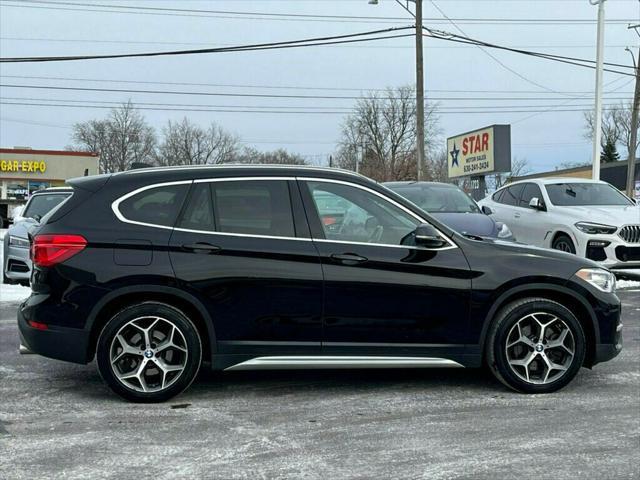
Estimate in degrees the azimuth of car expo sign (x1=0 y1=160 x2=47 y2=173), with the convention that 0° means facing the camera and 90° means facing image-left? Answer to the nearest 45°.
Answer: approximately 0°

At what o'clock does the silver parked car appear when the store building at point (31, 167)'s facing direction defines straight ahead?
The silver parked car is roughly at 12 o'clock from the store building.

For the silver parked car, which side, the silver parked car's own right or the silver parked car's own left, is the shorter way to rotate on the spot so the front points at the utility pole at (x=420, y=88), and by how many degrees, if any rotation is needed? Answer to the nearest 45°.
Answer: approximately 135° to the silver parked car's own left

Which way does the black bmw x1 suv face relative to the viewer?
to the viewer's right

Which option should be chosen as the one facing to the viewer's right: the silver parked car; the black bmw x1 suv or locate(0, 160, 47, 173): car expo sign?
the black bmw x1 suv

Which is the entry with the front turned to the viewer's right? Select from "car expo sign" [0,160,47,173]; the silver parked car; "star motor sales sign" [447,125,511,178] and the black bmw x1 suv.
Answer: the black bmw x1 suv

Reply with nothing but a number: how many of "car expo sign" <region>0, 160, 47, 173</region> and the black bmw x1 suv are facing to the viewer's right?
1

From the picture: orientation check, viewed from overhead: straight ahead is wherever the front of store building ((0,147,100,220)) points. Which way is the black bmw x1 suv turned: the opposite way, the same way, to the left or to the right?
to the left

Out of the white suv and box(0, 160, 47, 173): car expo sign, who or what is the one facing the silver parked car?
the car expo sign

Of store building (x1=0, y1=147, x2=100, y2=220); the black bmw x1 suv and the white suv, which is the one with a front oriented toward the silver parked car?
the store building

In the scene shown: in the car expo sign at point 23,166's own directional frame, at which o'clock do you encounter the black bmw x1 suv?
The black bmw x1 suv is roughly at 12 o'clock from the car expo sign.

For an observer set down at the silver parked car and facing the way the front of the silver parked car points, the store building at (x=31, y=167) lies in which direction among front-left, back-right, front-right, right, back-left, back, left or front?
back
